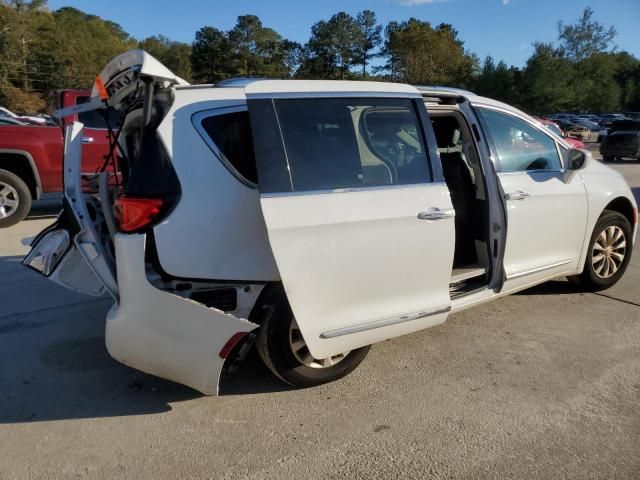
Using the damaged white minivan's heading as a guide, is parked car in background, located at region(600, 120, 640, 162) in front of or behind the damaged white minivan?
in front

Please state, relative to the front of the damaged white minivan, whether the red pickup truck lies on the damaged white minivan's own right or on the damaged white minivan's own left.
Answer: on the damaged white minivan's own left

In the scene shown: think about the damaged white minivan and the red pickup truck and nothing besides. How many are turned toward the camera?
0

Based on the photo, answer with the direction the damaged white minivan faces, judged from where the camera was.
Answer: facing away from the viewer and to the right of the viewer

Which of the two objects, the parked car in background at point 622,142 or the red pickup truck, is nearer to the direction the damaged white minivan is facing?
the parked car in background

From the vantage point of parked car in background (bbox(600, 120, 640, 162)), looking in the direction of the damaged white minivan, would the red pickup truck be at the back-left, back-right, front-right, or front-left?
front-right
